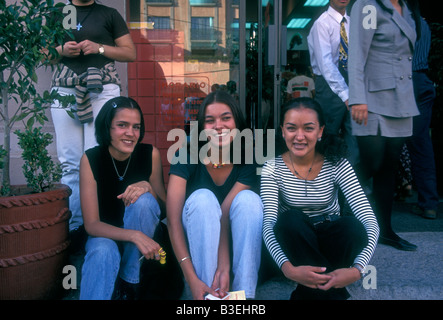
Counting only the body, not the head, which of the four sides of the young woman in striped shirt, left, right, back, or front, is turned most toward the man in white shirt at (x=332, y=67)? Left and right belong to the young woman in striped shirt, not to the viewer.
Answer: back

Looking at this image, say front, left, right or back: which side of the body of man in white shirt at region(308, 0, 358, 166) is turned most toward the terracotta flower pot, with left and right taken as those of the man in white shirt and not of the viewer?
right

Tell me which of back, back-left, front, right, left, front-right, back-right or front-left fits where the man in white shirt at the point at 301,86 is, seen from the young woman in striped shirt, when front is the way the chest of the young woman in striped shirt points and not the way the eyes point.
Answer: back

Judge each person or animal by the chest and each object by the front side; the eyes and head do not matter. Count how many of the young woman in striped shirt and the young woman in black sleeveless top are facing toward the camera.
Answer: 2

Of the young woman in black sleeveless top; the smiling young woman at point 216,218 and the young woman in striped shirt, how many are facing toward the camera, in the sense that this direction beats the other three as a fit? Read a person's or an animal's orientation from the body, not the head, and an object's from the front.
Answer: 3
